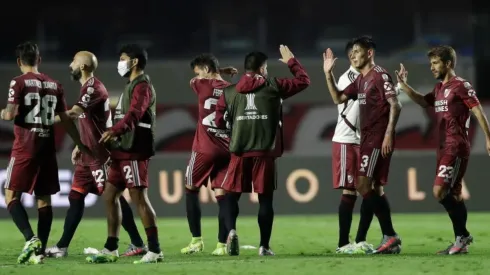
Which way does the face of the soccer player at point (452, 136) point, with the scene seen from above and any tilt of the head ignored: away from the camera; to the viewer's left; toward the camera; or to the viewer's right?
to the viewer's left

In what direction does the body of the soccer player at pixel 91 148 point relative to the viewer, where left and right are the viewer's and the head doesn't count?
facing to the left of the viewer

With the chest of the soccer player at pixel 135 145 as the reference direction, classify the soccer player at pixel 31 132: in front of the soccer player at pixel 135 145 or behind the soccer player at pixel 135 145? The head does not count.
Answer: in front

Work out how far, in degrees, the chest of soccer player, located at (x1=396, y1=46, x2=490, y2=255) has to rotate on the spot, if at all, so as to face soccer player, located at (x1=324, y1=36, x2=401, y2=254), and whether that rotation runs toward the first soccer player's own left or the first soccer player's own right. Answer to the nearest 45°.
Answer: approximately 45° to the first soccer player's own right

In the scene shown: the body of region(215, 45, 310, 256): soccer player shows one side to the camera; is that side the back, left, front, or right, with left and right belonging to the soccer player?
back

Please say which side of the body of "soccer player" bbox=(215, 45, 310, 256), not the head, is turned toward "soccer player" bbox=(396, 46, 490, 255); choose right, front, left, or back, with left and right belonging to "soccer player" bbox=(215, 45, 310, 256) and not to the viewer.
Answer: right

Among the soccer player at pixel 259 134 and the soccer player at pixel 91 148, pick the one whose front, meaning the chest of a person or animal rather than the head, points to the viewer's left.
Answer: the soccer player at pixel 91 148

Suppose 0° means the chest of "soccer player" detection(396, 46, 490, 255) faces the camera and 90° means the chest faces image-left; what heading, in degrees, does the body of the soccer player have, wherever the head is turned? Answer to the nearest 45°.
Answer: approximately 45°
